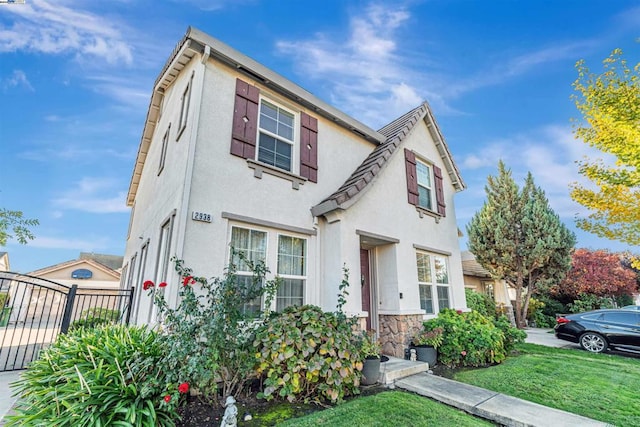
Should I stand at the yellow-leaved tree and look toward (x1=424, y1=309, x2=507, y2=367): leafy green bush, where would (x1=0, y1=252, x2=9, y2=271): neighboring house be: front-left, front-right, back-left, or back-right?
front-right

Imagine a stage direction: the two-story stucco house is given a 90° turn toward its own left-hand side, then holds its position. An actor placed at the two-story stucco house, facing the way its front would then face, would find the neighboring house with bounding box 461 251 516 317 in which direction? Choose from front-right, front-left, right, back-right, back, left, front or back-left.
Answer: front

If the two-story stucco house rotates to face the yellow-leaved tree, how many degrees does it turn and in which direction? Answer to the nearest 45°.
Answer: approximately 45° to its left

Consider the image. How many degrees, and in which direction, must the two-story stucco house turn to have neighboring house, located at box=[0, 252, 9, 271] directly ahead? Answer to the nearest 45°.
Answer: approximately 180°

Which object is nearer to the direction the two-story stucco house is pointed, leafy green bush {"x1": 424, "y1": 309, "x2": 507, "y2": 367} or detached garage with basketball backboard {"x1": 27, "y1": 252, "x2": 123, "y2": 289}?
the leafy green bush

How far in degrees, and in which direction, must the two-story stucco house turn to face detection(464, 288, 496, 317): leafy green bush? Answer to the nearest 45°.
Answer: approximately 90° to its left

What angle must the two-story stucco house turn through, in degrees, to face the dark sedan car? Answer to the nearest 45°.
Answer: approximately 45° to its left

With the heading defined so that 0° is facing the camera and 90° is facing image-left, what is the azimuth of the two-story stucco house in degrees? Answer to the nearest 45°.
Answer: approximately 315°

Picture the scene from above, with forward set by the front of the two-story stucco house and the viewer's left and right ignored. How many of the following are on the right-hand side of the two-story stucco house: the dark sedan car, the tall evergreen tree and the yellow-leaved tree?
0

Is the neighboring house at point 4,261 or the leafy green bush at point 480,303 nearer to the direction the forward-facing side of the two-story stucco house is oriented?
the leafy green bush
